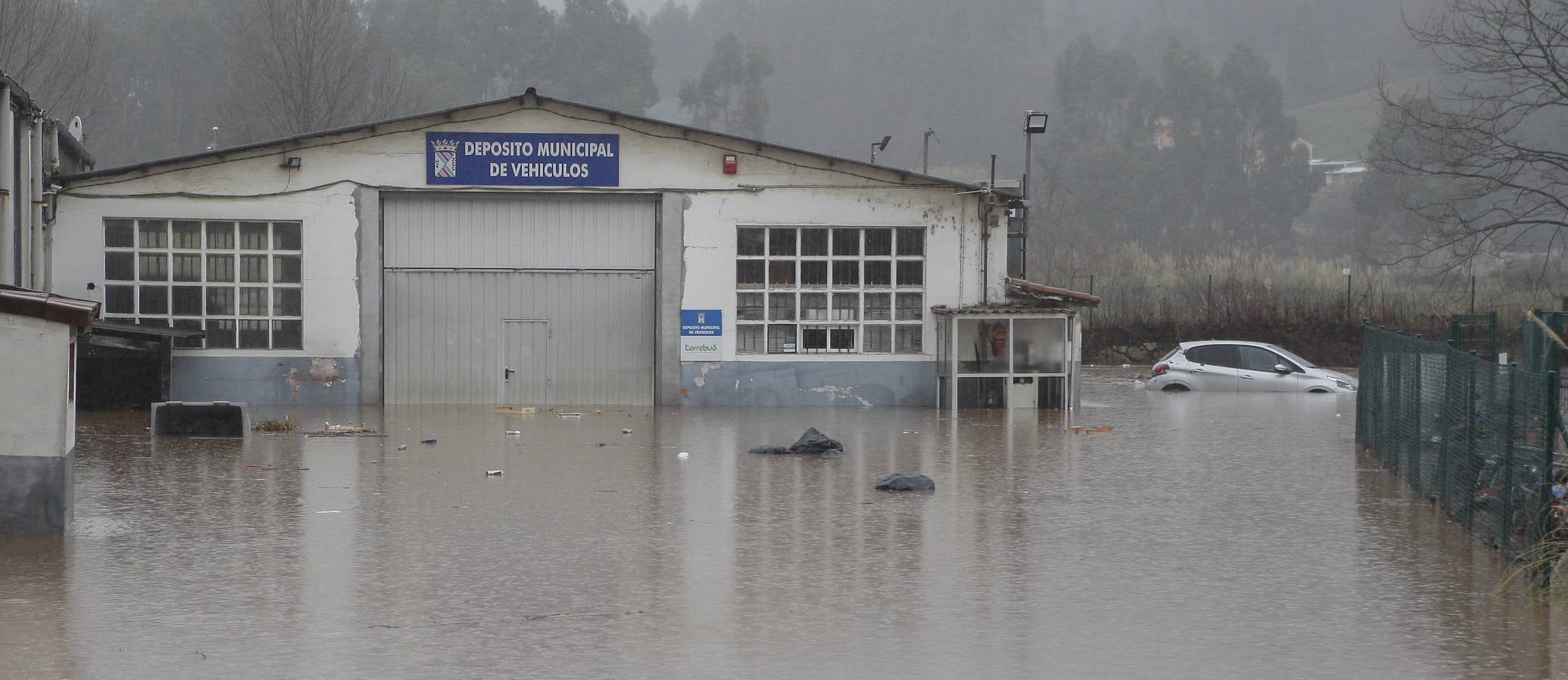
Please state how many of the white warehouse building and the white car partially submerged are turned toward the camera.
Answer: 1

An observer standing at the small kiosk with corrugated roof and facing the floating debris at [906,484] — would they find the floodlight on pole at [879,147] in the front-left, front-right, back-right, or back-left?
back-right

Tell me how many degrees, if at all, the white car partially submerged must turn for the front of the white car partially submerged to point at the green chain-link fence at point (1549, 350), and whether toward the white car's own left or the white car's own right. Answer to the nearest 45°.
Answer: approximately 90° to the white car's own right

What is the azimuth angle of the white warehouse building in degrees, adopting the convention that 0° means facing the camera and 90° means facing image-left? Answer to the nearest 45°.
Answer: approximately 0°

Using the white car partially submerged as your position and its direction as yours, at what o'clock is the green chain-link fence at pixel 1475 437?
The green chain-link fence is roughly at 3 o'clock from the white car partially submerged.

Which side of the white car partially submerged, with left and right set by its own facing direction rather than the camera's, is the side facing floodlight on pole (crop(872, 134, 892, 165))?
back

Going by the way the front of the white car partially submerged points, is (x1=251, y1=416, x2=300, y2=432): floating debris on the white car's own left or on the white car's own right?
on the white car's own right

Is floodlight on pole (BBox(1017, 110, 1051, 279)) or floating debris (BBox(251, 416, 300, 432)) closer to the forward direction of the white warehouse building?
the floating debris

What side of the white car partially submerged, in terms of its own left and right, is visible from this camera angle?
right

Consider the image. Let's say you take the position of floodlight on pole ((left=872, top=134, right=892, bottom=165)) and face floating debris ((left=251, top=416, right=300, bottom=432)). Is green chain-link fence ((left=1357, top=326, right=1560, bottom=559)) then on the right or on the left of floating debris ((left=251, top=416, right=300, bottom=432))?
left
